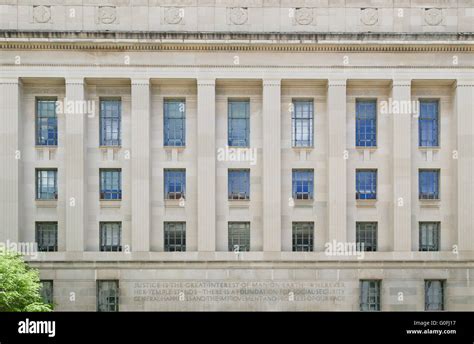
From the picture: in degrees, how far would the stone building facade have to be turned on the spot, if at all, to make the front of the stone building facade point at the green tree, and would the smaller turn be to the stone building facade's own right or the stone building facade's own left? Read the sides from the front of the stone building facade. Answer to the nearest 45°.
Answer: approximately 45° to the stone building facade's own right

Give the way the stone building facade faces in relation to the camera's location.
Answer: facing the viewer
